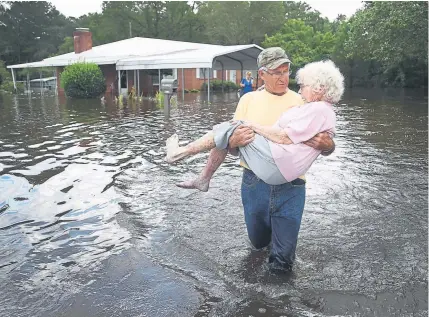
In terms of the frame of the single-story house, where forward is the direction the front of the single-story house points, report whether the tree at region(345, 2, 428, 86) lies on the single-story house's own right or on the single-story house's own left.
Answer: on the single-story house's own left

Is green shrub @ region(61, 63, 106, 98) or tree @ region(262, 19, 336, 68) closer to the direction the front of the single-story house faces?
the green shrub

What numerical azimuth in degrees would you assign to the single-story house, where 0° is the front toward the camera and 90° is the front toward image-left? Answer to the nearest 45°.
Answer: approximately 0°

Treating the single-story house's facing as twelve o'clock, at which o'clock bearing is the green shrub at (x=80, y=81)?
The green shrub is roughly at 1 o'clock from the single-story house.

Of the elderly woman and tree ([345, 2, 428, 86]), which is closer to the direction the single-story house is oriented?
the elderly woman

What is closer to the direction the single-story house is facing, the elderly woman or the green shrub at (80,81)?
the elderly woman

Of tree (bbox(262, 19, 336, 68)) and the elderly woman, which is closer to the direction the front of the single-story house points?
the elderly woman

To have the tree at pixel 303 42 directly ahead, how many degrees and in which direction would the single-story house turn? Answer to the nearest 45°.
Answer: approximately 135° to its left

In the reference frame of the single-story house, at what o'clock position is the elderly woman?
The elderly woman is roughly at 12 o'clock from the single-story house.

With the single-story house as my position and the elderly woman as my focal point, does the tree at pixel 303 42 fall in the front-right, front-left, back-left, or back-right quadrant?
back-left
